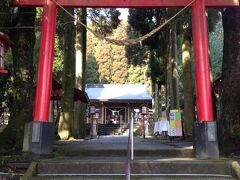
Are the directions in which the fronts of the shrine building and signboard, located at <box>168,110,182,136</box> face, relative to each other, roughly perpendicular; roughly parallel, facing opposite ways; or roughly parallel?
roughly parallel

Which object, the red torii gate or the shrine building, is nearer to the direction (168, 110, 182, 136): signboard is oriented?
the red torii gate

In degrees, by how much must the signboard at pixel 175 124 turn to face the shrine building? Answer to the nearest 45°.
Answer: approximately 180°

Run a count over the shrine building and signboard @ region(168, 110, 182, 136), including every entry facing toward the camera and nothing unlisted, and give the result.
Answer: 2

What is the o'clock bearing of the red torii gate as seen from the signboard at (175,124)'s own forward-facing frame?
The red torii gate is roughly at 12 o'clock from the signboard.

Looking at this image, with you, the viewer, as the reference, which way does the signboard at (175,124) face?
facing the viewer

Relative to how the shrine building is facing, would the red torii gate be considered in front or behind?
in front
